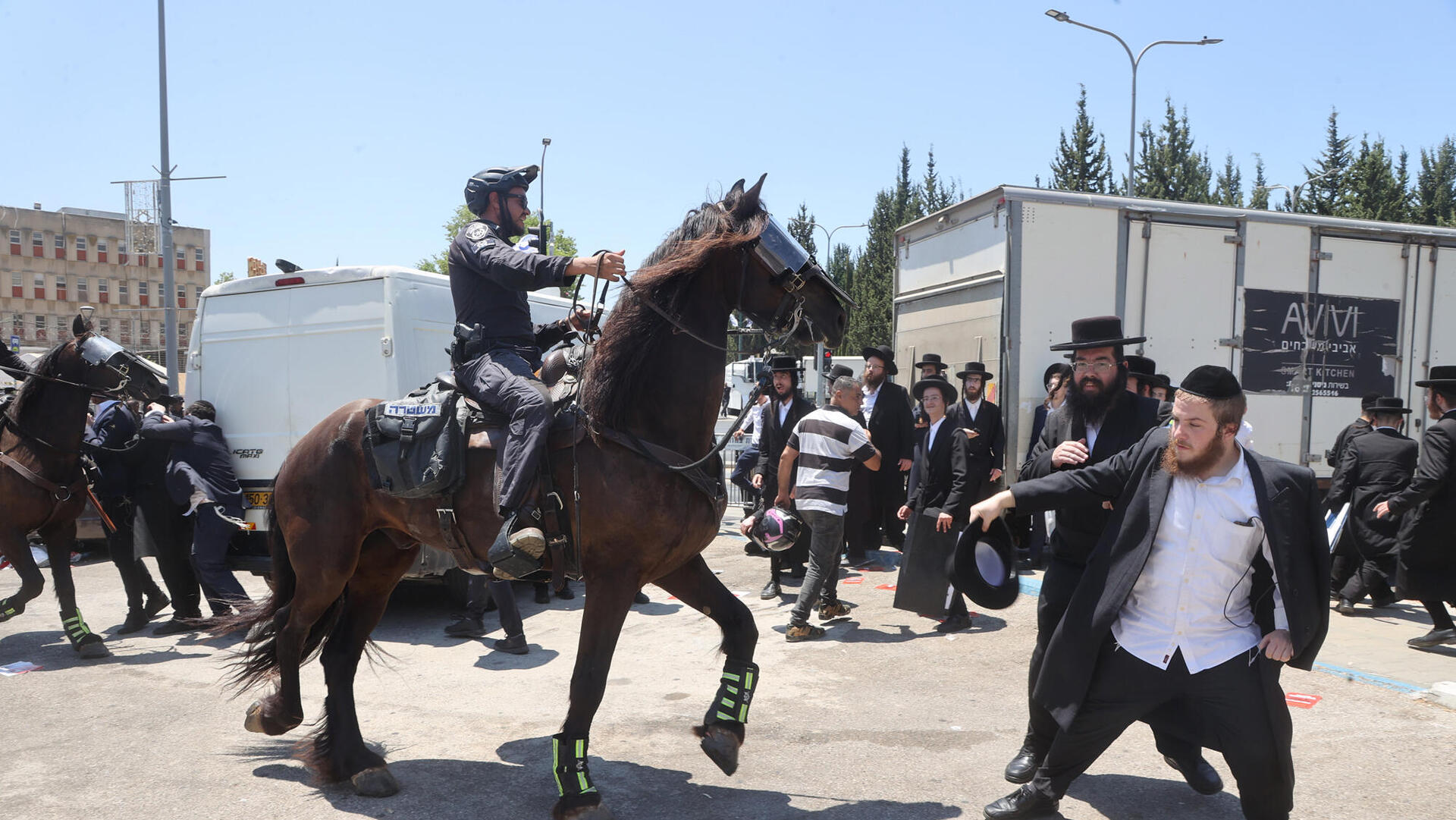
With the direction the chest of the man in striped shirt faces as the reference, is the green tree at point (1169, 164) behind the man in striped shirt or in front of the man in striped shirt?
in front

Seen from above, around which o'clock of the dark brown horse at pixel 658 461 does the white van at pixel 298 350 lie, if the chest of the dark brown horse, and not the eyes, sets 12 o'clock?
The white van is roughly at 8 o'clock from the dark brown horse.

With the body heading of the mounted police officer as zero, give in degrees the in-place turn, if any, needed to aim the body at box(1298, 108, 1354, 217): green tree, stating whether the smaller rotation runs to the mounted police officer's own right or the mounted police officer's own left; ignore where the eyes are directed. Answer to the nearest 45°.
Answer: approximately 45° to the mounted police officer's own left

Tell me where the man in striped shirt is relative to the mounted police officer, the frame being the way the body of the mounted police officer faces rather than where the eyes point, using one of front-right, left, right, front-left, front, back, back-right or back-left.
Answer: front-left

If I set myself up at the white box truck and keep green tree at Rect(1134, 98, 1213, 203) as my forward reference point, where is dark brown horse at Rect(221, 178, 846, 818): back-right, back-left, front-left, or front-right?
back-left

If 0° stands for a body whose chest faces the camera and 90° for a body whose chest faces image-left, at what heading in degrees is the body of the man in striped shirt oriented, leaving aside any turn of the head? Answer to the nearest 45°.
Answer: approximately 225°

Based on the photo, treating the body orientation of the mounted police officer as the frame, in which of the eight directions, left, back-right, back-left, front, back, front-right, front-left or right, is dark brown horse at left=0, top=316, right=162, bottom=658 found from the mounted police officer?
back-left

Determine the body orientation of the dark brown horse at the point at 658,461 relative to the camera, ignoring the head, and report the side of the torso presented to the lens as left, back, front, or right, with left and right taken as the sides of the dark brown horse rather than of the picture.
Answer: right

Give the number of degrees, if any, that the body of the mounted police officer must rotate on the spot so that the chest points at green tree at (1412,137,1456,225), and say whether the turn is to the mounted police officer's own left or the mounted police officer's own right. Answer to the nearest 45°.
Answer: approximately 45° to the mounted police officer's own left

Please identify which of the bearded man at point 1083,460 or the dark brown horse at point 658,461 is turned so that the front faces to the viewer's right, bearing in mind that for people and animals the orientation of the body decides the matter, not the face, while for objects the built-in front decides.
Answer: the dark brown horse

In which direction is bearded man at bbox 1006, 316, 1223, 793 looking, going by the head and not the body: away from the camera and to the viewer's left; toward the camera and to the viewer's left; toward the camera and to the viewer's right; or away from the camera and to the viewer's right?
toward the camera and to the viewer's left

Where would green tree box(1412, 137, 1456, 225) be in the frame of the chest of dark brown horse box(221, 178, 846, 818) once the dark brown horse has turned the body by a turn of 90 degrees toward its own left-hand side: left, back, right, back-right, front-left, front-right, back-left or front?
front-right

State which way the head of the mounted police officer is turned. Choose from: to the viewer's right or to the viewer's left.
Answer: to the viewer's right

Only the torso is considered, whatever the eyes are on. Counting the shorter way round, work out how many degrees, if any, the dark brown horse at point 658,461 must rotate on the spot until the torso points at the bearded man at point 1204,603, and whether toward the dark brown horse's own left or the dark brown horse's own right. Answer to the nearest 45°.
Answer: approximately 45° to the dark brown horse's own right

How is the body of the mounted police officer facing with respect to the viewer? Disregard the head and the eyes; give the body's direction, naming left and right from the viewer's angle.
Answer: facing to the right of the viewer

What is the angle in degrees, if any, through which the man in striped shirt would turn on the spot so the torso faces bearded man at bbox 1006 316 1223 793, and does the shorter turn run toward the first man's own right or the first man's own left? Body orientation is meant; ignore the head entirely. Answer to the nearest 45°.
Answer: approximately 135° to the first man's own right
